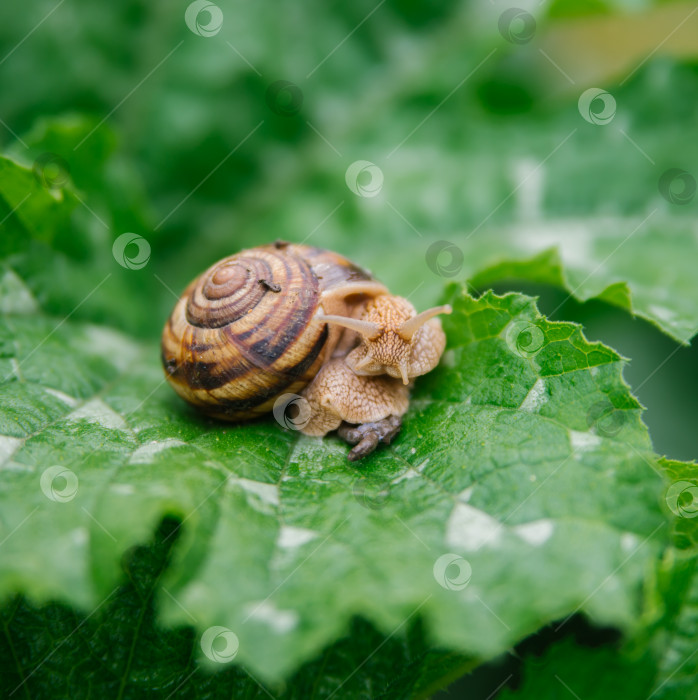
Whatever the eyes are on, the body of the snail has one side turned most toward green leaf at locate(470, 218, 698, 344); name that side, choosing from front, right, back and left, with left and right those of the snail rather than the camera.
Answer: left

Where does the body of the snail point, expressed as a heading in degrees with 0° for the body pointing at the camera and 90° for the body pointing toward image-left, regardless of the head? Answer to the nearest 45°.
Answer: approximately 315°
